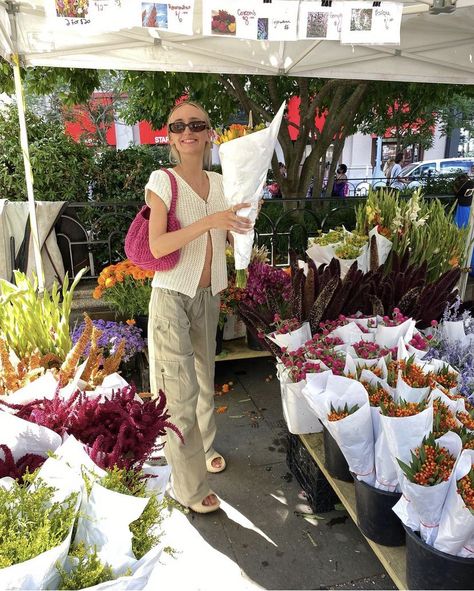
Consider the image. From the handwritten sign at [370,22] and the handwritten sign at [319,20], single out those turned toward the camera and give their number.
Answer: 2

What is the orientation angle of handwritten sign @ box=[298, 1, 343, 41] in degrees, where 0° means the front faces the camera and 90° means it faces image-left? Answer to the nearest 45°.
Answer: approximately 0°

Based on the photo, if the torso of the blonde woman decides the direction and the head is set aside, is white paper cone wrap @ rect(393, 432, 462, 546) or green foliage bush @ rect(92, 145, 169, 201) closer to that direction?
the white paper cone wrap

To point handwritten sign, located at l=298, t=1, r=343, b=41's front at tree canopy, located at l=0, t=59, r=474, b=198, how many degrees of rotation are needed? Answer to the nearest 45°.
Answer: approximately 180°

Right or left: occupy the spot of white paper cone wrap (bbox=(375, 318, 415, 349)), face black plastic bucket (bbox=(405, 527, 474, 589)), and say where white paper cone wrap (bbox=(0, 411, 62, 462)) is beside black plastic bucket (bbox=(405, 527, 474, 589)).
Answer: right

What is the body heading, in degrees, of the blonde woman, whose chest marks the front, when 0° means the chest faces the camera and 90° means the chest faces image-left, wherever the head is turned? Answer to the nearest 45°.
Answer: approximately 315°
